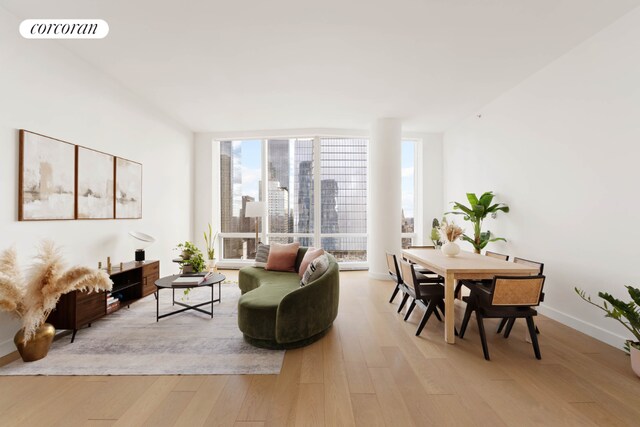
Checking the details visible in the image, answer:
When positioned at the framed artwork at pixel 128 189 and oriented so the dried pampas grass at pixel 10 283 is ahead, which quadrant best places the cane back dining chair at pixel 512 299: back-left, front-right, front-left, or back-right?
front-left

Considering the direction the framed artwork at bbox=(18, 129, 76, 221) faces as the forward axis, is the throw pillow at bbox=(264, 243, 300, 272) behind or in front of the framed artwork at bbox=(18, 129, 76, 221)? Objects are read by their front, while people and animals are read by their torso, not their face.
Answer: in front

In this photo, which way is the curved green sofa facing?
to the viewer's left

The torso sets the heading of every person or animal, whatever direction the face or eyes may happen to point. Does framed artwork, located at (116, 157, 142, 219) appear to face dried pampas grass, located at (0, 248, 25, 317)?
no

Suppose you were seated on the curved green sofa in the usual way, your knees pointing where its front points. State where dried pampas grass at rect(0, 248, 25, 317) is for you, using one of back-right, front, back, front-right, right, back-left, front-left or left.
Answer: front

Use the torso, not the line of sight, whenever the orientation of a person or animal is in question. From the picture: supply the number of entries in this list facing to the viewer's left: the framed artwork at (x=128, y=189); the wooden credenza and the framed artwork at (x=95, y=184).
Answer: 0

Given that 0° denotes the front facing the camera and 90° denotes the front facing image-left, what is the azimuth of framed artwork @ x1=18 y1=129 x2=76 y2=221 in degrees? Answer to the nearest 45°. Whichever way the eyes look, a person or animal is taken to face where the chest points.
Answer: approximately 315°

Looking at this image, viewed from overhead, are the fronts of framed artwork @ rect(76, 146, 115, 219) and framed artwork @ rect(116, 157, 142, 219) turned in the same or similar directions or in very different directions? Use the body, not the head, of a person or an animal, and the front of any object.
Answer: same or similar directions

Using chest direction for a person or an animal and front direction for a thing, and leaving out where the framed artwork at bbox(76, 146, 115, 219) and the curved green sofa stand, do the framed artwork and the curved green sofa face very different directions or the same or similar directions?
very different directions

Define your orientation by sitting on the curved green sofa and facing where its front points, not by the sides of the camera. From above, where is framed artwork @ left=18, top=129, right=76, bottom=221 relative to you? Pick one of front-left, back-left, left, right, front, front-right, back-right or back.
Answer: front

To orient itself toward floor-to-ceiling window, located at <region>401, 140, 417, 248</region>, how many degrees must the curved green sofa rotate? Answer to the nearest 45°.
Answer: approximately 135° to its right

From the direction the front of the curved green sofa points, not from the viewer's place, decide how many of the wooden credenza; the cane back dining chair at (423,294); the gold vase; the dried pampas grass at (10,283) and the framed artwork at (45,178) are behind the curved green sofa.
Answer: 1

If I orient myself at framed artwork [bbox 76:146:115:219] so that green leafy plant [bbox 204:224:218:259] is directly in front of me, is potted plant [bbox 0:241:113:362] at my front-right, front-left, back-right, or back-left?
back-right

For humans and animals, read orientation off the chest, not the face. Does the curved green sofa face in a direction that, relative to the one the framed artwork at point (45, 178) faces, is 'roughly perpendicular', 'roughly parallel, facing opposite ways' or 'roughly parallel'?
roughly parallel, facing opposite ways

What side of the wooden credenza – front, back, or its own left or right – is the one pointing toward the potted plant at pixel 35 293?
right
